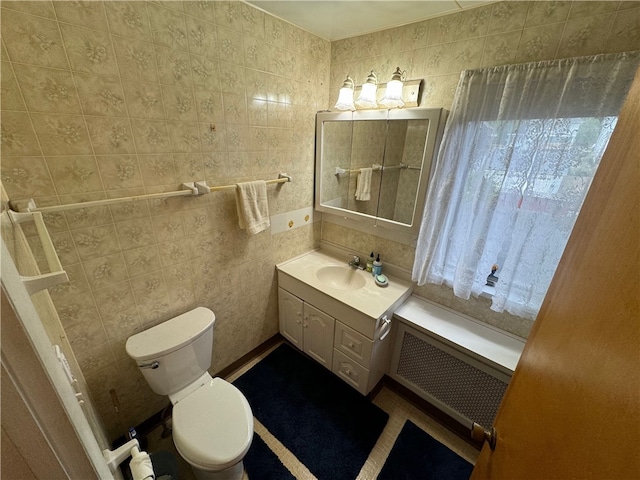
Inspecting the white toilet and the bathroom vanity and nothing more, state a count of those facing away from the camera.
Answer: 0

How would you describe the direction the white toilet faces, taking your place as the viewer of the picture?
facing the viewer and to the right of the viewer

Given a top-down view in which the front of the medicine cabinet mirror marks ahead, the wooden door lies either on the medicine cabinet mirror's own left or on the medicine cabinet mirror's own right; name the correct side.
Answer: on the medicine cabinet mirror's own left

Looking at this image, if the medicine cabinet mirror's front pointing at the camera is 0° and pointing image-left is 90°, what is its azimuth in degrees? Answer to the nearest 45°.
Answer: approximately 45°

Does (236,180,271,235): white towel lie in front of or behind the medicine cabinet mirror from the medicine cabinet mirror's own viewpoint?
in front

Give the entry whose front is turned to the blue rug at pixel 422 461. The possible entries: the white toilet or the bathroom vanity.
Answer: the white toilet

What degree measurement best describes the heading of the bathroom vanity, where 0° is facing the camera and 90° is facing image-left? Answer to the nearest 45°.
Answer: approximately 45°

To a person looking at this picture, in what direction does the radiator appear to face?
facing the viewer and to the left of the viewer

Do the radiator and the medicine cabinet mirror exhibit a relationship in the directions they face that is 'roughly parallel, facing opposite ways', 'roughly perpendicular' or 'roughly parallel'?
roughly parallel

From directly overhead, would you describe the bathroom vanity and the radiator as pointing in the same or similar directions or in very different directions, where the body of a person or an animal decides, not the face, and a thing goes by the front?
same or similar directions

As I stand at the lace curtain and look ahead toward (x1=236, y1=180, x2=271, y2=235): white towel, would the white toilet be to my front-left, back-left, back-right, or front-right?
front-left

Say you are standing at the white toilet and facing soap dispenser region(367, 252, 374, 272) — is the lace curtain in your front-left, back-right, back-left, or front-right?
front-right
